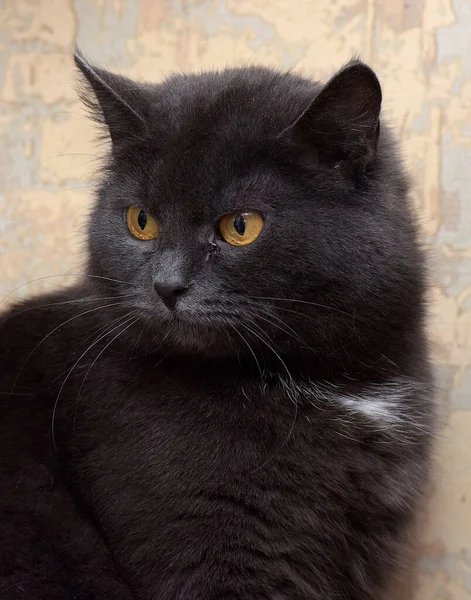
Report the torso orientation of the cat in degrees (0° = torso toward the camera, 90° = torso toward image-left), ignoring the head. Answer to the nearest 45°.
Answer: approximately 315°
